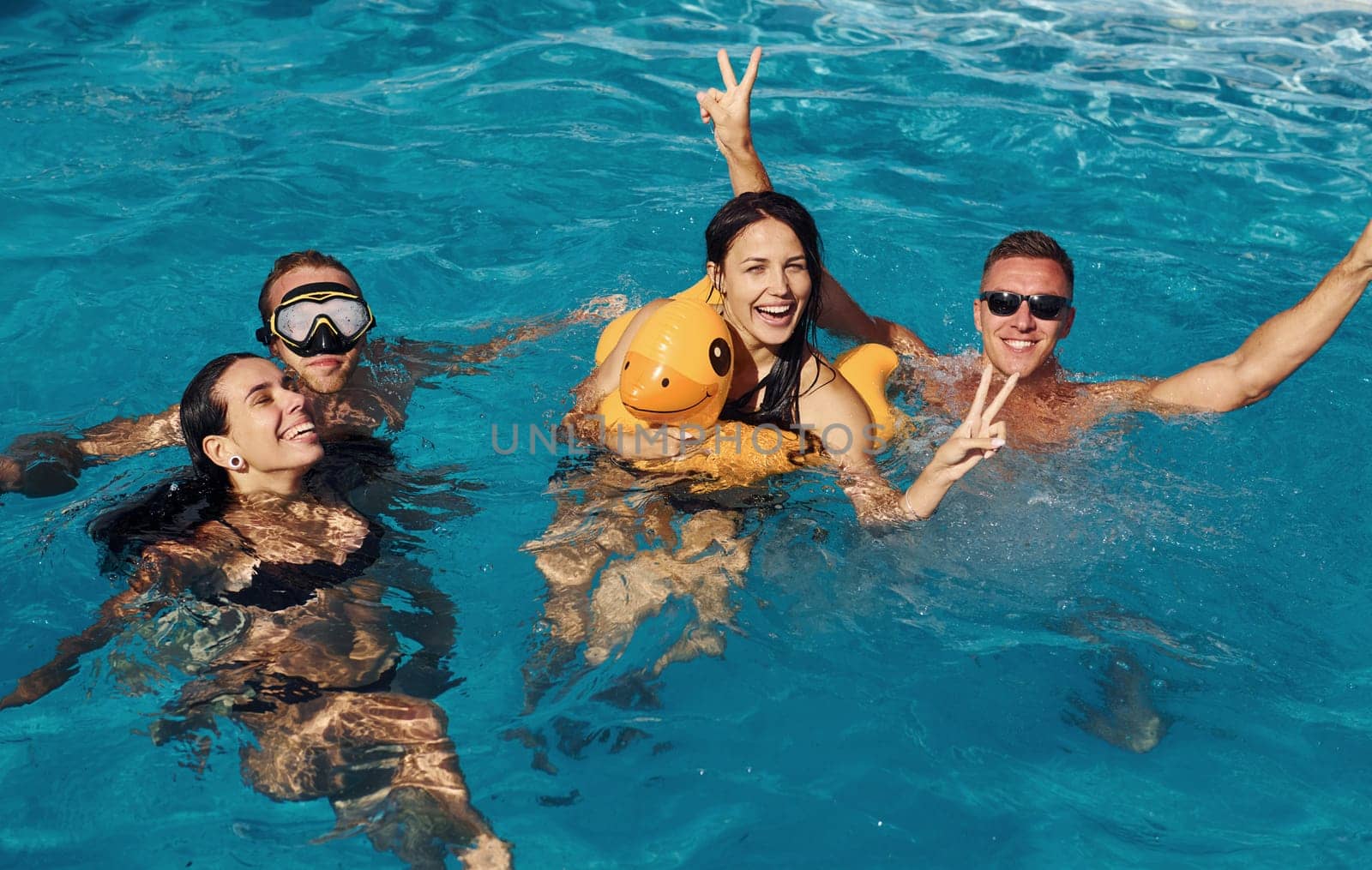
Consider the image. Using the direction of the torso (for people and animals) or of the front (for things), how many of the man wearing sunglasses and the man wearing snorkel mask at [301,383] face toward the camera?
2

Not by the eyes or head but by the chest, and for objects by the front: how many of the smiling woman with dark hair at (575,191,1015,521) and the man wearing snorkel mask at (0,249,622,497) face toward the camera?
2

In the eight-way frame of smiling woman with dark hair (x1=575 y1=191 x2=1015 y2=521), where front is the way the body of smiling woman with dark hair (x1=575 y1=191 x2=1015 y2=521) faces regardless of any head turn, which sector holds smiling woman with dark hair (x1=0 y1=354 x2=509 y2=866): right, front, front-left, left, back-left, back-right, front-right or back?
front-right

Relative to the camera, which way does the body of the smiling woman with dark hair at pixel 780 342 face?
toward the camera

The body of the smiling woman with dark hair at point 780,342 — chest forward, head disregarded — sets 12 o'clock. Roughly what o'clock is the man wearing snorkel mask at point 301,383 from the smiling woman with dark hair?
The man wearing snorkel mask is roughly at 3 o'clock from the smiling woman with dark hair.

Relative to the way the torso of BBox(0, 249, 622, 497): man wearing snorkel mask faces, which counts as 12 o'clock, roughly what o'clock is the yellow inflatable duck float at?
The yellow inflatable duck float is roughly at 10 o'clock from the man wearing snorkel mask.

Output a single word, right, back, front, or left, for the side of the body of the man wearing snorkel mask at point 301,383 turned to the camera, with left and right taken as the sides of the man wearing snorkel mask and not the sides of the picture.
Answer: front

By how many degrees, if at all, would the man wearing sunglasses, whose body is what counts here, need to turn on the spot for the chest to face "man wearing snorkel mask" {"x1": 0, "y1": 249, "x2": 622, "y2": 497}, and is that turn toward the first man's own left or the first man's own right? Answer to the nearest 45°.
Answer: approximately 90° to the first man's own right
